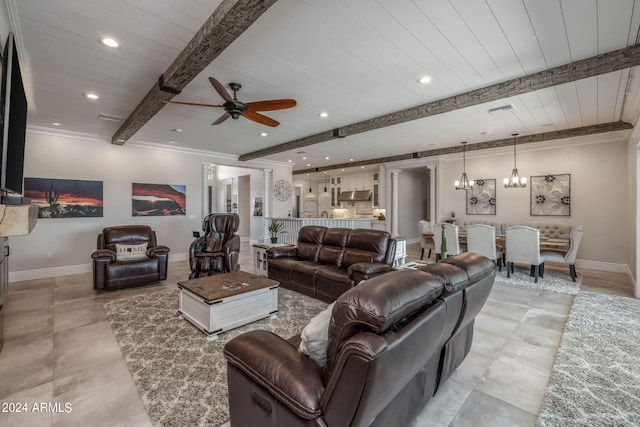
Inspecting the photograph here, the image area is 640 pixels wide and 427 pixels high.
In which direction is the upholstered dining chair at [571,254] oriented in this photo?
to the viewer's left

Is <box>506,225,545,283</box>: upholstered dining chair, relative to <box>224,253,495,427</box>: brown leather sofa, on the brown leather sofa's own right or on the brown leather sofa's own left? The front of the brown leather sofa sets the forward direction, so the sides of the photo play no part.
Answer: on the brown leather sofa's own right

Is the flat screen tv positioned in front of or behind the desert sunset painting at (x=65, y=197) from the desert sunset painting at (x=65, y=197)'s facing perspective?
in front

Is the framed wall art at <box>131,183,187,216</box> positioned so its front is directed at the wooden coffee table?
yes

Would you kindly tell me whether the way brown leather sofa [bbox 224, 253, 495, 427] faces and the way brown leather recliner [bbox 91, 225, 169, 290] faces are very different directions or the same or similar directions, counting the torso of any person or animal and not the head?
very different directions

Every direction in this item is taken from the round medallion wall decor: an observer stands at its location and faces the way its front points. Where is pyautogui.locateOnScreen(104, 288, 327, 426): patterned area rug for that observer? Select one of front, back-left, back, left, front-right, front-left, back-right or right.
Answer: front-right

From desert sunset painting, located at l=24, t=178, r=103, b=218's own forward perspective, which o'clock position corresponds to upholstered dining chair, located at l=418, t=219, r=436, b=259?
The upholstered dining chair is roughly at 10 o'clock from the desert sunset painting.

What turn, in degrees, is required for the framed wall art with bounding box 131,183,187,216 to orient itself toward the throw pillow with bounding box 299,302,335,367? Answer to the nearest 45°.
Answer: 0° — it already faces it

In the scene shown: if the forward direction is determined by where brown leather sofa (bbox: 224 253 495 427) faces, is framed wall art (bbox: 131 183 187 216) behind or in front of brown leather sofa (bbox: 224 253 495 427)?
in front

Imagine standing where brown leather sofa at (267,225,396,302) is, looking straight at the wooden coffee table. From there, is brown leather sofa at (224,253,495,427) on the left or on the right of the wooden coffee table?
left

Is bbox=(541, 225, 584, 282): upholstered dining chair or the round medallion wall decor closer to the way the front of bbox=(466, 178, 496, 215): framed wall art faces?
the upholstered dining chair

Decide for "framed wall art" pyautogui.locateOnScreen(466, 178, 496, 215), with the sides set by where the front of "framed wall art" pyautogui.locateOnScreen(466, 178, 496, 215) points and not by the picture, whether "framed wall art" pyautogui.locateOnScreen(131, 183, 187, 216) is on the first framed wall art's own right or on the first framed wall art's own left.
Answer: on the first framed wall art's own right
